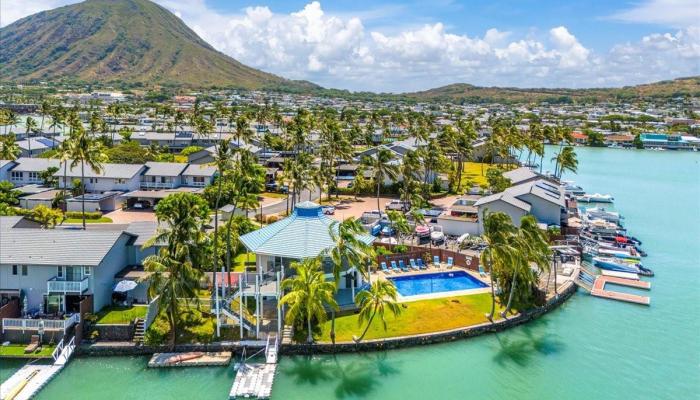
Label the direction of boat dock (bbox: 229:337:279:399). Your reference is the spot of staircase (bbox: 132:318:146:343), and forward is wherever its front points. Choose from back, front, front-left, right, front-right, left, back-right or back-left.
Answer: front-left

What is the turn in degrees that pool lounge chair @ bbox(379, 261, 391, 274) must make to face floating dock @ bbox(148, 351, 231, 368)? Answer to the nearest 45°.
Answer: approximately 90° to its right

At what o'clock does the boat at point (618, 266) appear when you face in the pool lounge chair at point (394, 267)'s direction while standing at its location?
The boat is roughly at 10 o'clock from the pool lounge chair.

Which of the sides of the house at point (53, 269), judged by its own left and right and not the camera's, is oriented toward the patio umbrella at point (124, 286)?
left

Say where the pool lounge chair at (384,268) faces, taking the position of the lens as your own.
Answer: facing the viewer and to the right of the viewer

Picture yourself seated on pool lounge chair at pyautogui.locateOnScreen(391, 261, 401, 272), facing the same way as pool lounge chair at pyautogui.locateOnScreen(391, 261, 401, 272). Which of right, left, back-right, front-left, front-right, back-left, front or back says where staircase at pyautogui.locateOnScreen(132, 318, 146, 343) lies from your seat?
right

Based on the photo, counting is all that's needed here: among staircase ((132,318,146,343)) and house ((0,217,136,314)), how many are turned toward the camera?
2

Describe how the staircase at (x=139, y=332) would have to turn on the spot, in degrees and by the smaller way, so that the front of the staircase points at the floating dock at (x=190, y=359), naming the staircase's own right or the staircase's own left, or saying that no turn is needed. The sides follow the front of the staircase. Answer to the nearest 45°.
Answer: approximately 45° to the staircase's own left

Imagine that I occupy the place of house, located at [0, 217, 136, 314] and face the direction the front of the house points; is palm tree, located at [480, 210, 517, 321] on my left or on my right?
on my left

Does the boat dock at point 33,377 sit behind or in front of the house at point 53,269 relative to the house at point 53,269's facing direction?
in front
